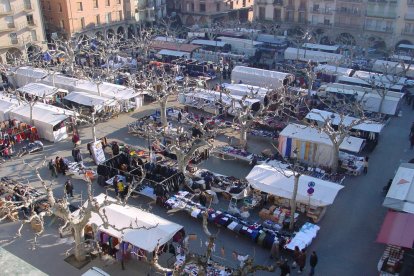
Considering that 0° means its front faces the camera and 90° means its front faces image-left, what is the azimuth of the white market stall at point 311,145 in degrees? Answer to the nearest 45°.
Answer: approximately 45°

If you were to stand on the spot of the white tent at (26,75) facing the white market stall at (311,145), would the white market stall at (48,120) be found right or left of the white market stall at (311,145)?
right

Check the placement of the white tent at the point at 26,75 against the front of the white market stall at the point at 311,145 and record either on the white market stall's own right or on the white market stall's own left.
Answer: on the white market stall's own right

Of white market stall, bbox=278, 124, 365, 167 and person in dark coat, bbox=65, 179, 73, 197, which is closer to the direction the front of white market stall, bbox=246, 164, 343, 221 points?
the person in dark coat

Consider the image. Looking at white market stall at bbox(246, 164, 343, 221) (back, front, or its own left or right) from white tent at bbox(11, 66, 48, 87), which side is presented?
right

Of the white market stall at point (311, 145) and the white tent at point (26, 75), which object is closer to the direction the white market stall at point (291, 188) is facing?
the white tent

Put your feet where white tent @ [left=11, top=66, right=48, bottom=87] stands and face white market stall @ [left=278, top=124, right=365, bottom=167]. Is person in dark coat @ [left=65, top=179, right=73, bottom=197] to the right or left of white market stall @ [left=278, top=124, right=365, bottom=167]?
right

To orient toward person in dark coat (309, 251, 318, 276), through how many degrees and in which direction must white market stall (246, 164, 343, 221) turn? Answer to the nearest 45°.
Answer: approximately 45° to its left
